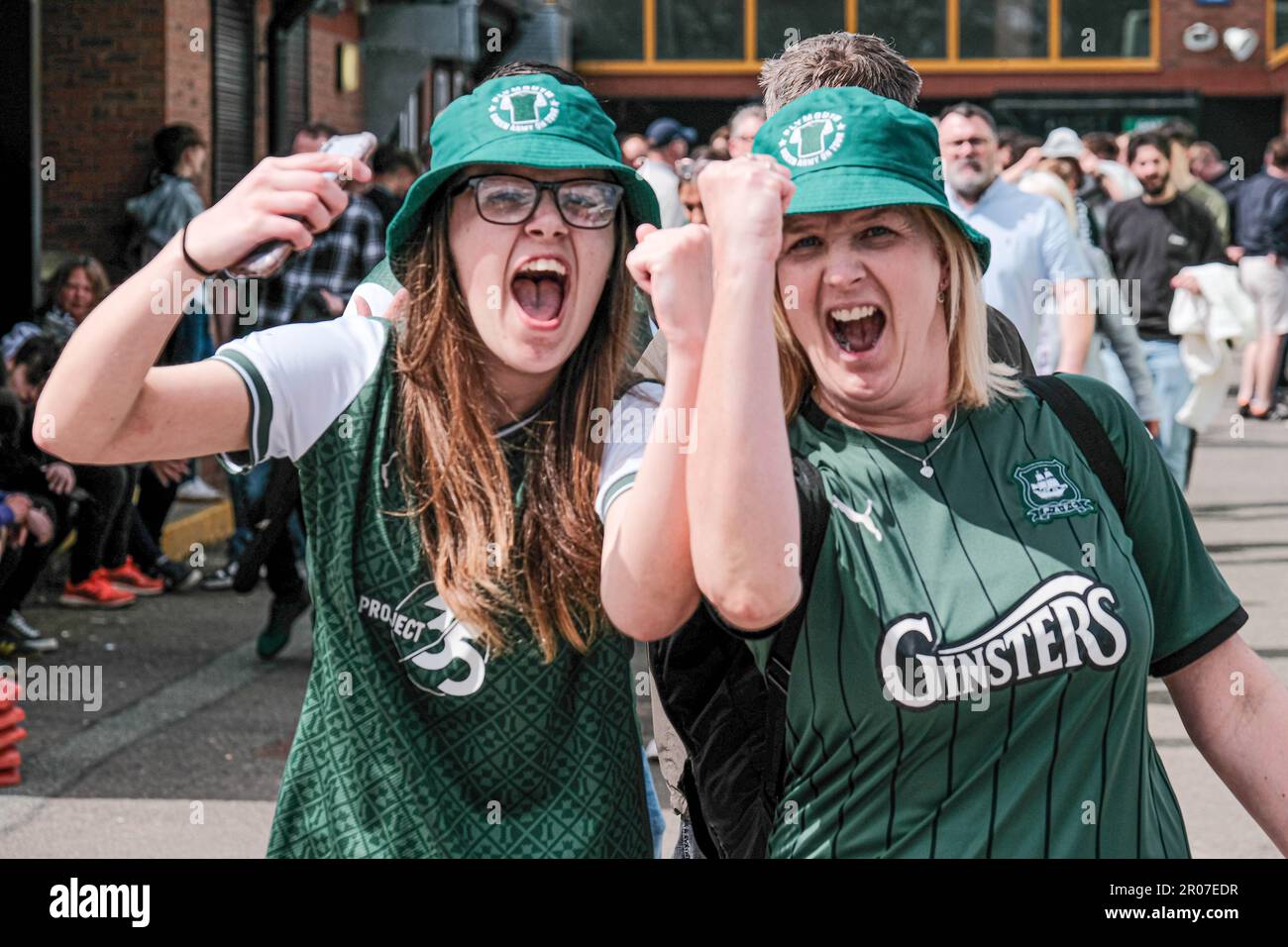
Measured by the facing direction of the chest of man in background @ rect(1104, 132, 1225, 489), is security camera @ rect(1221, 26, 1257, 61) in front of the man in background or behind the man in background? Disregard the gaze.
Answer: behind

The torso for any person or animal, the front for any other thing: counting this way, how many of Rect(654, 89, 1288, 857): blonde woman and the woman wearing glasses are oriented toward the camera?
2

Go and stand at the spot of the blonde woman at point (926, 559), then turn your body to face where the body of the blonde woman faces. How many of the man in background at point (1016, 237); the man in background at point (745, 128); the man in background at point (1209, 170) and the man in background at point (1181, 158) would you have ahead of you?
0

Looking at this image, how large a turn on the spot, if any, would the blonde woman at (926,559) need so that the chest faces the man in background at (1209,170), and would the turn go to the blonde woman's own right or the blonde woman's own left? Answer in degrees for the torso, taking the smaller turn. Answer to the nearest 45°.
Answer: approximately 180°

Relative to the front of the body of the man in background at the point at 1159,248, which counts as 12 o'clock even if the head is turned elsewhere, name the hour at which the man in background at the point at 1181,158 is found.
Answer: the man in background at the point at 1181,158 is roughly at 6 o'clock from the man in background at the point at 1159,248.

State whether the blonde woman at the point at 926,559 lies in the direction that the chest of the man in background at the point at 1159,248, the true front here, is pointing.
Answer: yes

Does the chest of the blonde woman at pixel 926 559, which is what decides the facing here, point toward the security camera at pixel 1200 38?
no

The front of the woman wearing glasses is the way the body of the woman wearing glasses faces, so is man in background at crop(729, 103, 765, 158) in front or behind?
behind

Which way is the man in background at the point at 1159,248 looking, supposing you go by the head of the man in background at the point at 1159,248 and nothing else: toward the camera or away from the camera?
toward the camera

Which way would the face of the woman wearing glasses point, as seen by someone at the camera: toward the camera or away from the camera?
toward the camera

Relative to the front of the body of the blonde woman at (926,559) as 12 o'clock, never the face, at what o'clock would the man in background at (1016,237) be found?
The man in background is roughly at 6 o'clock from the blonde woman.

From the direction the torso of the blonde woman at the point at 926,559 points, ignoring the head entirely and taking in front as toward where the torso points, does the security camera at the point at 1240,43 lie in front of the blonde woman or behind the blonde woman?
behind

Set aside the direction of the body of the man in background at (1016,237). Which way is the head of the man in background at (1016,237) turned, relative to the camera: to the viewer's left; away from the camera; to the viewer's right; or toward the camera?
toward the camera

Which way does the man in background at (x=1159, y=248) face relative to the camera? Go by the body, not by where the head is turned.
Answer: toward the camera

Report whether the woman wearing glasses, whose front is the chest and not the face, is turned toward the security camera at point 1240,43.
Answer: no

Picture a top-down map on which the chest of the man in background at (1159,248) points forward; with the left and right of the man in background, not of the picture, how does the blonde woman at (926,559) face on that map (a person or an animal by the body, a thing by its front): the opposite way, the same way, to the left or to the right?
the same way

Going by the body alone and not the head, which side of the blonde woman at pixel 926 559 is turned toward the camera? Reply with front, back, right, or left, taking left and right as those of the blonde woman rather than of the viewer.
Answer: front
